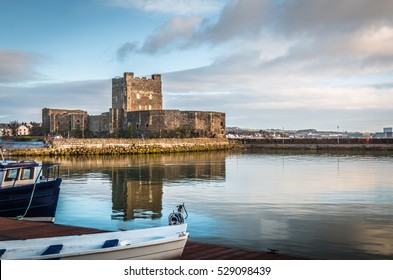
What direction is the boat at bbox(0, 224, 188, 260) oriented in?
to the viewer's right

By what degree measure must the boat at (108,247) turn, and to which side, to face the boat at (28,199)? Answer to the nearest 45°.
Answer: approximately 90° to its left
